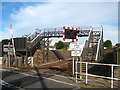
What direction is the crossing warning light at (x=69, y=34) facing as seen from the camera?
toward the camera

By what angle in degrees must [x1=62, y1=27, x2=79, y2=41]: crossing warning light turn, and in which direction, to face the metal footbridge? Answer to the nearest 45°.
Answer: approximately 180°

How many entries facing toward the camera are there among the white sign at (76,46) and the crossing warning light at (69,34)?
2

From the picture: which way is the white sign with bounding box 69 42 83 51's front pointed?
toward the camera

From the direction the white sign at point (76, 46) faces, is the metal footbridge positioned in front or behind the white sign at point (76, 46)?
behind
